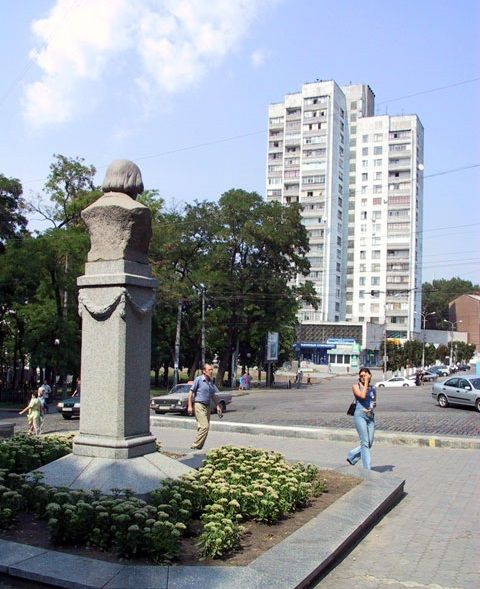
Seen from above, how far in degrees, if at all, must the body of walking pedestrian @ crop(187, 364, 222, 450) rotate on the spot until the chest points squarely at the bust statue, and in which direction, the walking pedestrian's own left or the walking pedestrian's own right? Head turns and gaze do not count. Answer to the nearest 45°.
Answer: approximately 45° to the walking pedestrian's own right

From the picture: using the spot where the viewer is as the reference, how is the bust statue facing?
facing away from the viewer and to the right of the viewer

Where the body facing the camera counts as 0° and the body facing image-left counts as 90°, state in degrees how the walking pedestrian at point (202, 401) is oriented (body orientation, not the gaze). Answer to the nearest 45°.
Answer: approximately 315°
